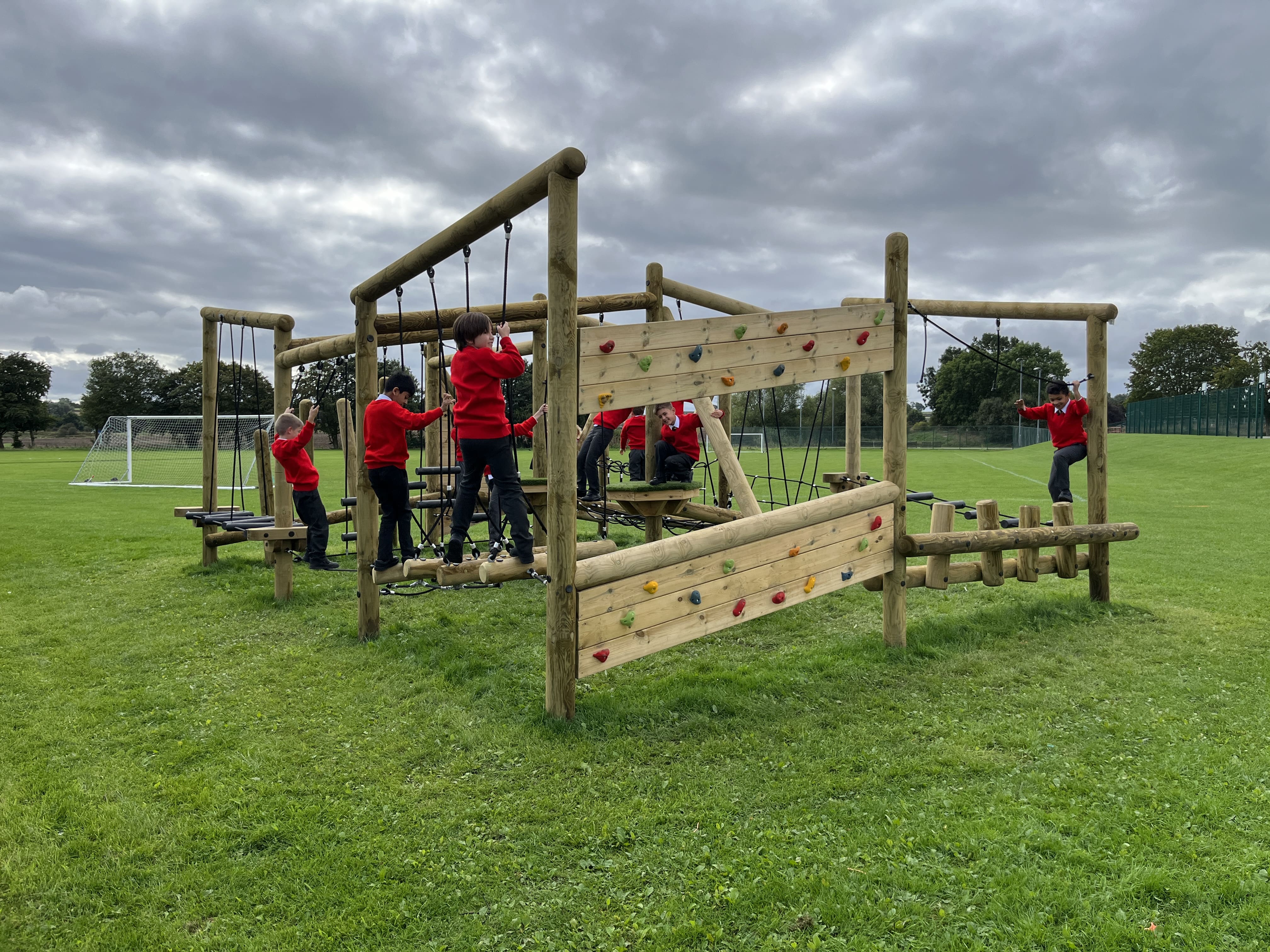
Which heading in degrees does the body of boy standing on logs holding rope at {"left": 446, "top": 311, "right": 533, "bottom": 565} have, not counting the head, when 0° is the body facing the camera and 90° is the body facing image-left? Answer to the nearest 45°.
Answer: approximately 225°

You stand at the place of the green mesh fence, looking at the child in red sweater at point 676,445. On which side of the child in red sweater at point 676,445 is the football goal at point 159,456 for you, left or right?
right

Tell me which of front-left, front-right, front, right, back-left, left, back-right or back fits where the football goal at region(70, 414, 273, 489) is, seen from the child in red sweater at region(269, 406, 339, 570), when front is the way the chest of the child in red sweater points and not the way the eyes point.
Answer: left

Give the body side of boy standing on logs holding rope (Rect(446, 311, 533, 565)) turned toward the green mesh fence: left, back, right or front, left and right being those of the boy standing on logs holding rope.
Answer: front
